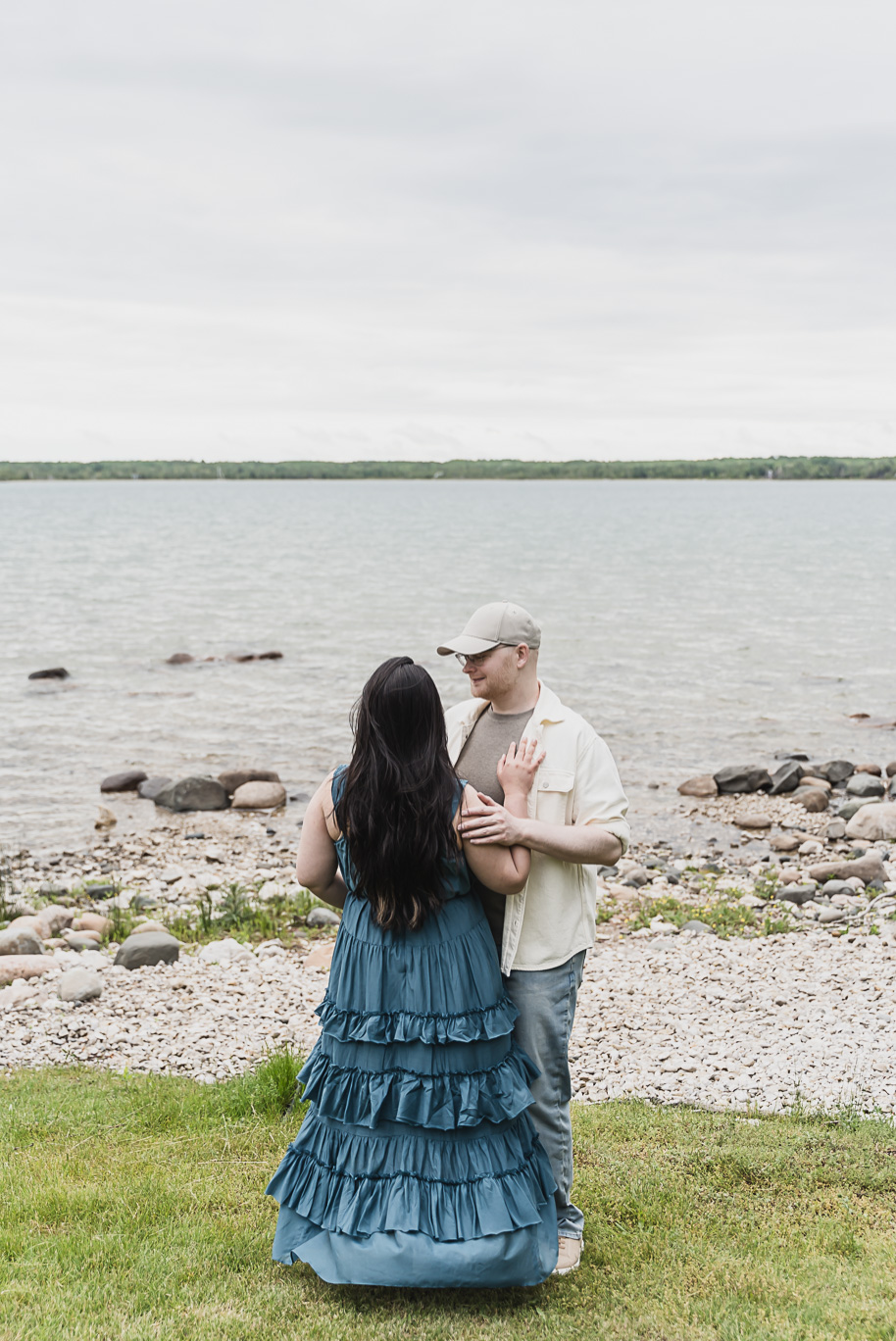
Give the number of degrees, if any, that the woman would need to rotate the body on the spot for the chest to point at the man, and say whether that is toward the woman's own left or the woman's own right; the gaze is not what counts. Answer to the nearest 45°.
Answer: approximately 45° to the woman's own right

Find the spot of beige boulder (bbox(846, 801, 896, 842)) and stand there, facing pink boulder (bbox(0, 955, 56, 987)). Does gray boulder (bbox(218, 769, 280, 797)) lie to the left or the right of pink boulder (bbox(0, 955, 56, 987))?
right

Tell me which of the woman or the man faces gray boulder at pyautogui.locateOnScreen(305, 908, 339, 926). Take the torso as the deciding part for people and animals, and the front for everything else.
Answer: the woman

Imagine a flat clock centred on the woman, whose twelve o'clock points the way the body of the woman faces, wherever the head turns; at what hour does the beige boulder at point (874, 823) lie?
The beige boulder is roughly at 1 o'clock from the woman.

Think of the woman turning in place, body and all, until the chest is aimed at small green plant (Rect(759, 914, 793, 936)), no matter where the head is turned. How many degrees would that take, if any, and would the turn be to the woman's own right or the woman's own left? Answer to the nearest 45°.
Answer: approximately 45° to the woman's own right

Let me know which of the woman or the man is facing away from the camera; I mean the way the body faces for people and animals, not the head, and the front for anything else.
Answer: the woman

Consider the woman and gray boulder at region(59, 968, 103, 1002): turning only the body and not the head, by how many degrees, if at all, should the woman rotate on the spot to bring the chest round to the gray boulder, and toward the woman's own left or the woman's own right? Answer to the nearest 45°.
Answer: approximately 45° to the woman's own left

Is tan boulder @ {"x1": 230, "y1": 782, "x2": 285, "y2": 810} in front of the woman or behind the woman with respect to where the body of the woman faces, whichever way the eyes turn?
in front

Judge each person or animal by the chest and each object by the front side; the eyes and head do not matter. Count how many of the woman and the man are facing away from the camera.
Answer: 1

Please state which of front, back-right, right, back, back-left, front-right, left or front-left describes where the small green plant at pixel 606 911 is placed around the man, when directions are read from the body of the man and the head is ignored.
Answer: back-right

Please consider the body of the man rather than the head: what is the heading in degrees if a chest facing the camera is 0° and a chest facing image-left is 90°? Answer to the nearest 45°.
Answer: approximately 45°

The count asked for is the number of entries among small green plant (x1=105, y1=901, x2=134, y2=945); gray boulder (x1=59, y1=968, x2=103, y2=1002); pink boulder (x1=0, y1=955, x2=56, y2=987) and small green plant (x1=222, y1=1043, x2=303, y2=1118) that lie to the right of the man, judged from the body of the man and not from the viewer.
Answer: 4

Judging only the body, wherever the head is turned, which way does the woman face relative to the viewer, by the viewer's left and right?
facing away from the viewer
